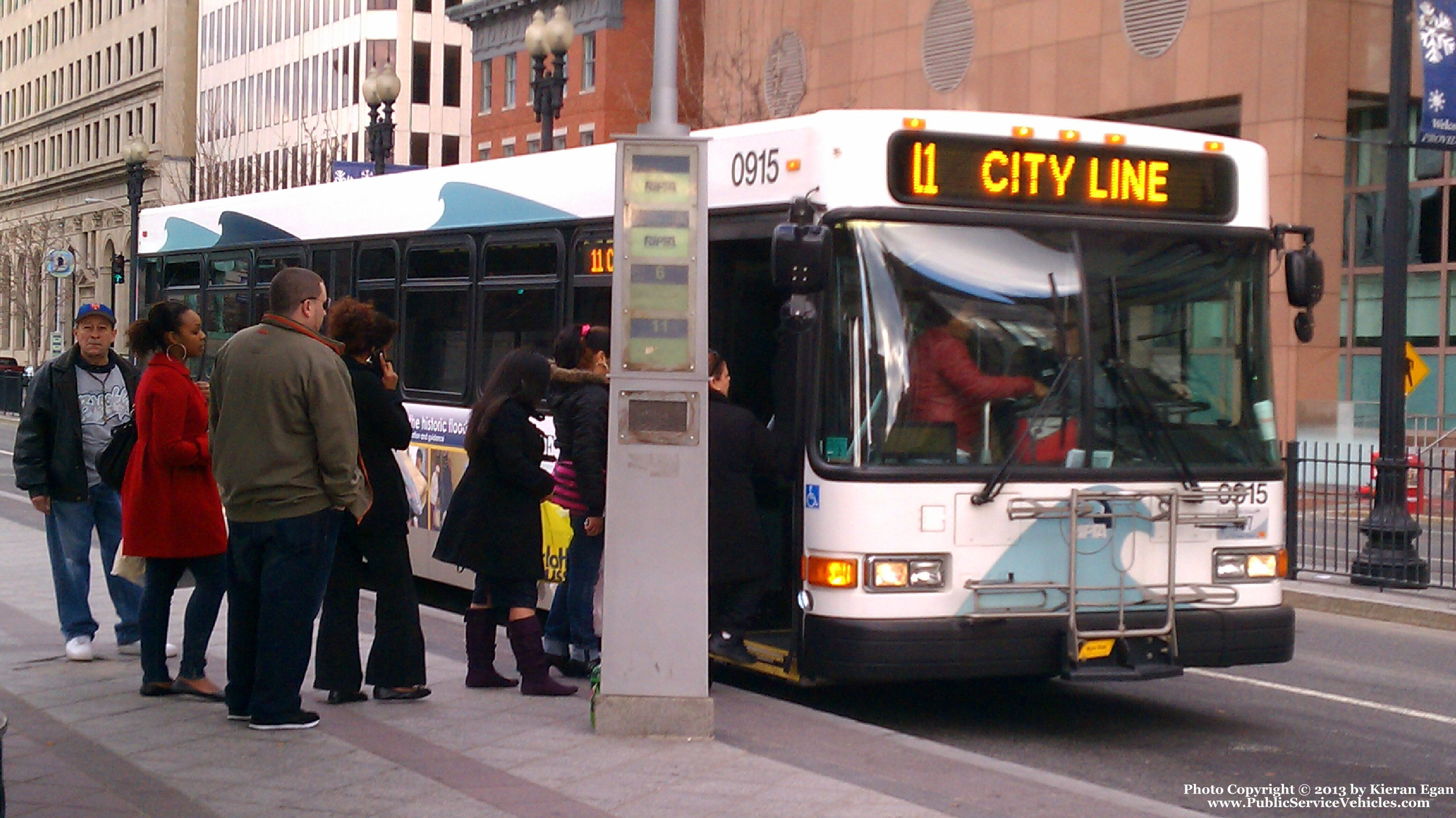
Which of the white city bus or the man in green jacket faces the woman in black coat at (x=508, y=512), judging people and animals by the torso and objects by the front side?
the man in green jacket

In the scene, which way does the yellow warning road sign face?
toward the camera

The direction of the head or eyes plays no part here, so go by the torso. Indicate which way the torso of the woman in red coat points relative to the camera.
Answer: to the viewer's right

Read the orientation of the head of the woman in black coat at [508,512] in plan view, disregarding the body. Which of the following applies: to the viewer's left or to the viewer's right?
to the viewer's right

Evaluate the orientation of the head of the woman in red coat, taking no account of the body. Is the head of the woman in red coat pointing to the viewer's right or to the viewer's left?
to the viewer's right

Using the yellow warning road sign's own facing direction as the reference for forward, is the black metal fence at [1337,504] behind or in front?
in front

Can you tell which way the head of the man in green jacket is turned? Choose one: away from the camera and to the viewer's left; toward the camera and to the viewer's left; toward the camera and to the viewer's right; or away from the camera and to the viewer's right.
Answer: away from the camera and to the viewer's right

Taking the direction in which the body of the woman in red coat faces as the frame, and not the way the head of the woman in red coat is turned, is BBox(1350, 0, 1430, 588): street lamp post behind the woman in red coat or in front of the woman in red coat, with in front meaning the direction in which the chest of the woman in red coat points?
in front

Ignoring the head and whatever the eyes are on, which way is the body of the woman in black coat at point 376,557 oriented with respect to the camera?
to the viewer's right

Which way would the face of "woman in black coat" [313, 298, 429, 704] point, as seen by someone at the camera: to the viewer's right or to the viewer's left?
to the viewer's right

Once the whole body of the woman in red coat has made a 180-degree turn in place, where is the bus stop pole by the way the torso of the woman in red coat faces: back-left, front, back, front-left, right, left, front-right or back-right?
back-left

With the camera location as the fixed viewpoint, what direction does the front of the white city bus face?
facing the viewer and to the right of the viewer

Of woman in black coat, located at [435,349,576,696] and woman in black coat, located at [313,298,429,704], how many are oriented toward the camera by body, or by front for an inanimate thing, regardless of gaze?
0

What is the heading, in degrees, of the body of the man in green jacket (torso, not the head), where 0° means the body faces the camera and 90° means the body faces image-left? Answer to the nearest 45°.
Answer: approximately 225°

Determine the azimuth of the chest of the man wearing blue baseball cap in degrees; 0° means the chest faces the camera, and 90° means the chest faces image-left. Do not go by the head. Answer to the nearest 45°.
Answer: approximately 0°

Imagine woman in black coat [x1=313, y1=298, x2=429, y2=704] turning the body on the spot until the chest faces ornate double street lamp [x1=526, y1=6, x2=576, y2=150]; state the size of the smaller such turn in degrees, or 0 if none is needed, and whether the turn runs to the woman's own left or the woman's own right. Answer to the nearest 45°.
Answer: approximately 90° to the woman's own left

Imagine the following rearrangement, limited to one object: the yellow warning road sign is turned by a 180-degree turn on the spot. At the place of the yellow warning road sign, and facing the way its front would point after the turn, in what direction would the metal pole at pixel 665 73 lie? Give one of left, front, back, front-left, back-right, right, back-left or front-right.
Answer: back
